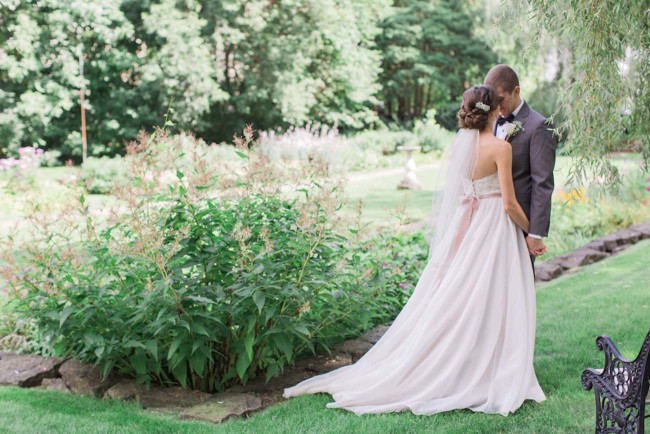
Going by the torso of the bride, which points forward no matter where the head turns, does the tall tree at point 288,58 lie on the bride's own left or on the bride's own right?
on the bride's own left

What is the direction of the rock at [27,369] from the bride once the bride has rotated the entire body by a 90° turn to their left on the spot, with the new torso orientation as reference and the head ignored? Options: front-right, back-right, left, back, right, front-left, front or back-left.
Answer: front-left

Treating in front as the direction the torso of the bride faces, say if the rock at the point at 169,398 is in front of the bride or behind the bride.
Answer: behind

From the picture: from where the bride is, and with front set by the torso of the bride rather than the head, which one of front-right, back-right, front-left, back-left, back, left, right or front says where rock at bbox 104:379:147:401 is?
back-left

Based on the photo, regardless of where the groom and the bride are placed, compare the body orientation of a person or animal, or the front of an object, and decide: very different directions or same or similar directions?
very different directions

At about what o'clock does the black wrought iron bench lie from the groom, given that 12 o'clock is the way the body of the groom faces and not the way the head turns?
The black wrought iron bench is roughly at 10 o'clock from the groom.

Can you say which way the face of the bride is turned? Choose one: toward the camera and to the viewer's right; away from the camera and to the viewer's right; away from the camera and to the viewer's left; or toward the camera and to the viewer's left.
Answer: away from the camera and to the viewer's right

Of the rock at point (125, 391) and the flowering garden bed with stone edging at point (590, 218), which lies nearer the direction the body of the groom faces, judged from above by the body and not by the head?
the rock

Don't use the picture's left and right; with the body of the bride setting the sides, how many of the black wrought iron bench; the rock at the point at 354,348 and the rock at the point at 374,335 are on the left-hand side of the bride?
2

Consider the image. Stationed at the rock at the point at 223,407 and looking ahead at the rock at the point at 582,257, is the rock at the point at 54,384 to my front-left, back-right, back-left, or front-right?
back-left

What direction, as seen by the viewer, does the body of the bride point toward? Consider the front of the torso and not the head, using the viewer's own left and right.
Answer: facing away from the viewer and to the right of the viewer
